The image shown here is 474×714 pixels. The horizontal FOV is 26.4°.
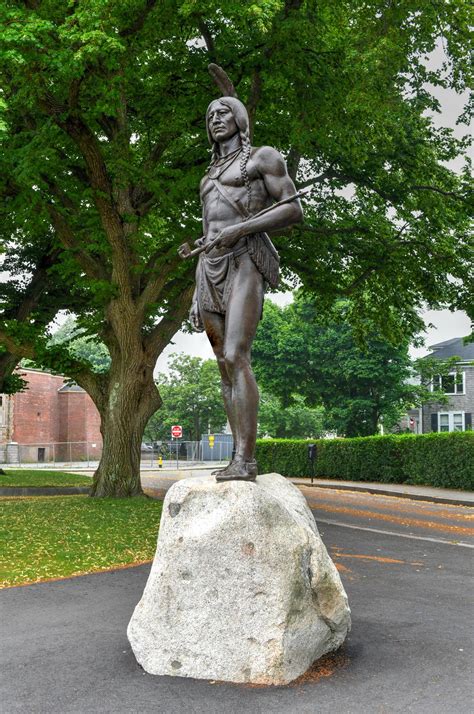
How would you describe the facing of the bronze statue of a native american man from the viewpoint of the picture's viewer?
facing the viewer and to the left of the viewer

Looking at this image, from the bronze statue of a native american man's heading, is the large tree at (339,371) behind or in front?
behind
